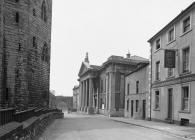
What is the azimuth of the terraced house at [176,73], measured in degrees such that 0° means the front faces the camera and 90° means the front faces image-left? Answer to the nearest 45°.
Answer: approximately 45°

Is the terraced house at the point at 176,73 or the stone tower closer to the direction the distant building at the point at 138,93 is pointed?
the stone tower

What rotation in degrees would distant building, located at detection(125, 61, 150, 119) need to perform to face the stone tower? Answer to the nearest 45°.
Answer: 0° — it already faces it
